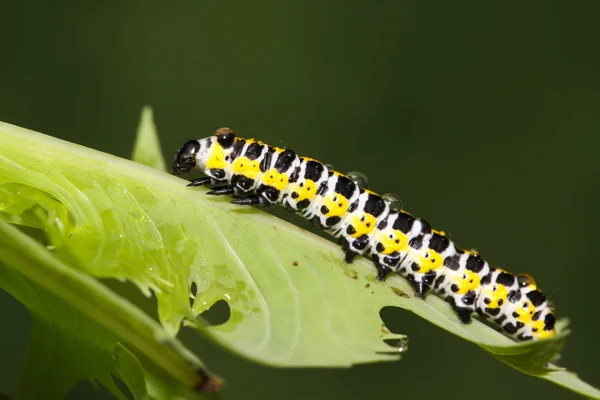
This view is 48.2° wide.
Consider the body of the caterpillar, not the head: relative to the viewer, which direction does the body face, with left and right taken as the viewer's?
facing to the left of the viewer

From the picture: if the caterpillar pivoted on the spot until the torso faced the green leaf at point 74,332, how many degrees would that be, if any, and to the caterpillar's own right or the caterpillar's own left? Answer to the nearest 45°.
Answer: approximately 90° to the caterpillar's own left
